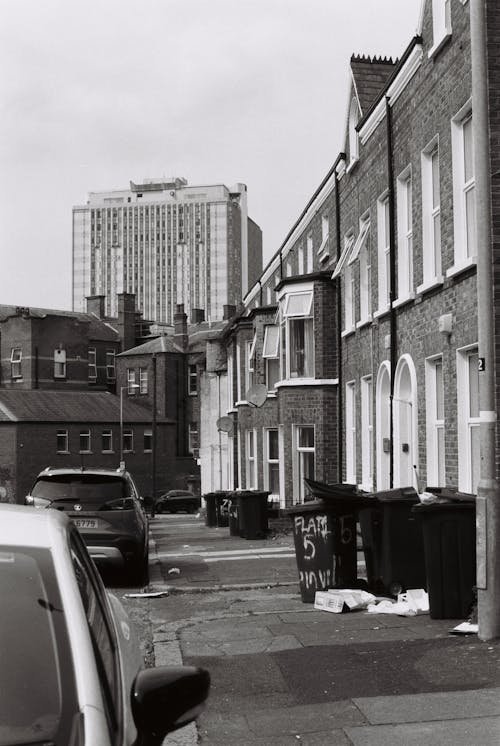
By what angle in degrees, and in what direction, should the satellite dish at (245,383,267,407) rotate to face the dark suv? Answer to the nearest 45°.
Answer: approximately 45° to its left

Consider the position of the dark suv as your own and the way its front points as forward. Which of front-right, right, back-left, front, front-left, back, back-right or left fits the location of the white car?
back

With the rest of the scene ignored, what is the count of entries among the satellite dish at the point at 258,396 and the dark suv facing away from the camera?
1

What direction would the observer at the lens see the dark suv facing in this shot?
facing away from the viewer

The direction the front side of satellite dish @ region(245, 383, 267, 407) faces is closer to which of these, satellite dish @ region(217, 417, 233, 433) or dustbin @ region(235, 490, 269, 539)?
the dustbin

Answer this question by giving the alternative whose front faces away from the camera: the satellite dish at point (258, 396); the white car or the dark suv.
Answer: the dark suv

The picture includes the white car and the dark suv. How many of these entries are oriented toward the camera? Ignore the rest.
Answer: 1

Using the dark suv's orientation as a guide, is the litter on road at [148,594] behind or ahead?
behind

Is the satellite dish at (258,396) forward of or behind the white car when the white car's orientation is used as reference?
behind

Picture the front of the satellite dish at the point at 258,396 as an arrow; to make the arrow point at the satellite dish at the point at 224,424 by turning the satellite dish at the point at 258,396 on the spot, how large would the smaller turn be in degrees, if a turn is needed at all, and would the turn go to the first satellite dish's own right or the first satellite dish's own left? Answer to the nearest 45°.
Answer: approximately 135° to the first satellite dish's own right
